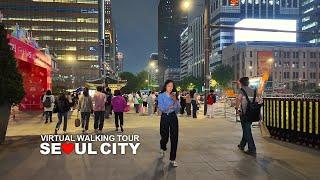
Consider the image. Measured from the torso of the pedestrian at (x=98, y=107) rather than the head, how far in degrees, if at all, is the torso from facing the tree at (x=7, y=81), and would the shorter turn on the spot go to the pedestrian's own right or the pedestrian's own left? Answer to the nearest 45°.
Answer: approximately 135° to the pedestrian's own left

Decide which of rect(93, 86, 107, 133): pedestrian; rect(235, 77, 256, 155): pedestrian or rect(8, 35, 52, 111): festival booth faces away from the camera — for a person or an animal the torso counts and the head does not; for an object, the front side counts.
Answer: rect(93, 86, 107, 133): pedestrian

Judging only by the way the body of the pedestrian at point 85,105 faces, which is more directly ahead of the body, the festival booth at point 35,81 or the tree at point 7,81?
the festival booth

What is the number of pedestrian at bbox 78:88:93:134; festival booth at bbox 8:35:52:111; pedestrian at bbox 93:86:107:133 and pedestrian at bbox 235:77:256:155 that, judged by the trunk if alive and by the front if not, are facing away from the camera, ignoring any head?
2

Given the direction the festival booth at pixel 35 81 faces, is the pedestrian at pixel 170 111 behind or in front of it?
in front

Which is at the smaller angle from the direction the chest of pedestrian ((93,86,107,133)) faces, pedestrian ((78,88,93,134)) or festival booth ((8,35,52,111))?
the festival booth

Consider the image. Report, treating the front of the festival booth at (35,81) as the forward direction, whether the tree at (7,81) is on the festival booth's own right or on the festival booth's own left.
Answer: on the festival booth's own right

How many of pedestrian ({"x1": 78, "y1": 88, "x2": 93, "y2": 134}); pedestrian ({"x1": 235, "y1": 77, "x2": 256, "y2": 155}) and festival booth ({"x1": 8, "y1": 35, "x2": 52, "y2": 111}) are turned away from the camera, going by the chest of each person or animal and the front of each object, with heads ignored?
1

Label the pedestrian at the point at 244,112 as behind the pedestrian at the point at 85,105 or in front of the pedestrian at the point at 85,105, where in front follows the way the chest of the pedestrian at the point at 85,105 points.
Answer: behind

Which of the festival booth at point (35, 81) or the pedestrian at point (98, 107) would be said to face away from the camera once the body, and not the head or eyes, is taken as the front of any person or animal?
the pedestrian
